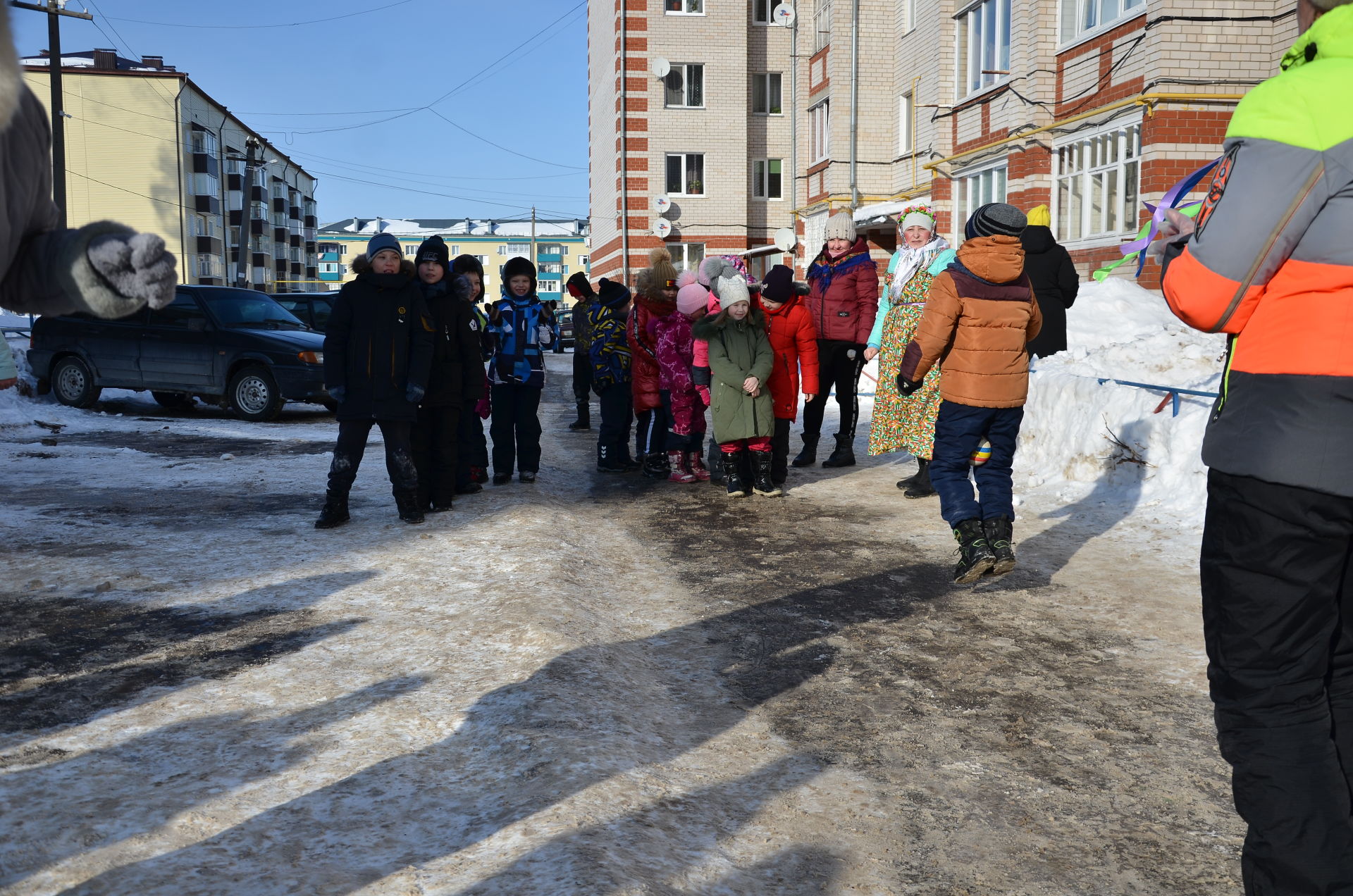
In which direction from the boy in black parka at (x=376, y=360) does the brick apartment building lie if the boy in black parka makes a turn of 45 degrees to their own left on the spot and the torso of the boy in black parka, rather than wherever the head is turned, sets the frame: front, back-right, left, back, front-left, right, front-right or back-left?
left

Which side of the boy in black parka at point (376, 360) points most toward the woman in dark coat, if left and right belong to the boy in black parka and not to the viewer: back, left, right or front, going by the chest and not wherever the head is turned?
left

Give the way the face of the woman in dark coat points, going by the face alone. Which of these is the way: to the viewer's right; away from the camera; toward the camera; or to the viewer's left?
away from the camera

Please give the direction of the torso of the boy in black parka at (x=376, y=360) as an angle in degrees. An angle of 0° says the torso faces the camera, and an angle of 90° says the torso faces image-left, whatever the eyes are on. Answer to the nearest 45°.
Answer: approximately 0°

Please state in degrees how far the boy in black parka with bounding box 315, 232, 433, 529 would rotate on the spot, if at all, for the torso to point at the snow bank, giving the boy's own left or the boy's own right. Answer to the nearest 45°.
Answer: approximately 90° to the boy's own left

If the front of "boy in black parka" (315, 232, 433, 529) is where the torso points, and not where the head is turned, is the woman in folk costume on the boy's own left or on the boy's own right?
on the boy's own left
